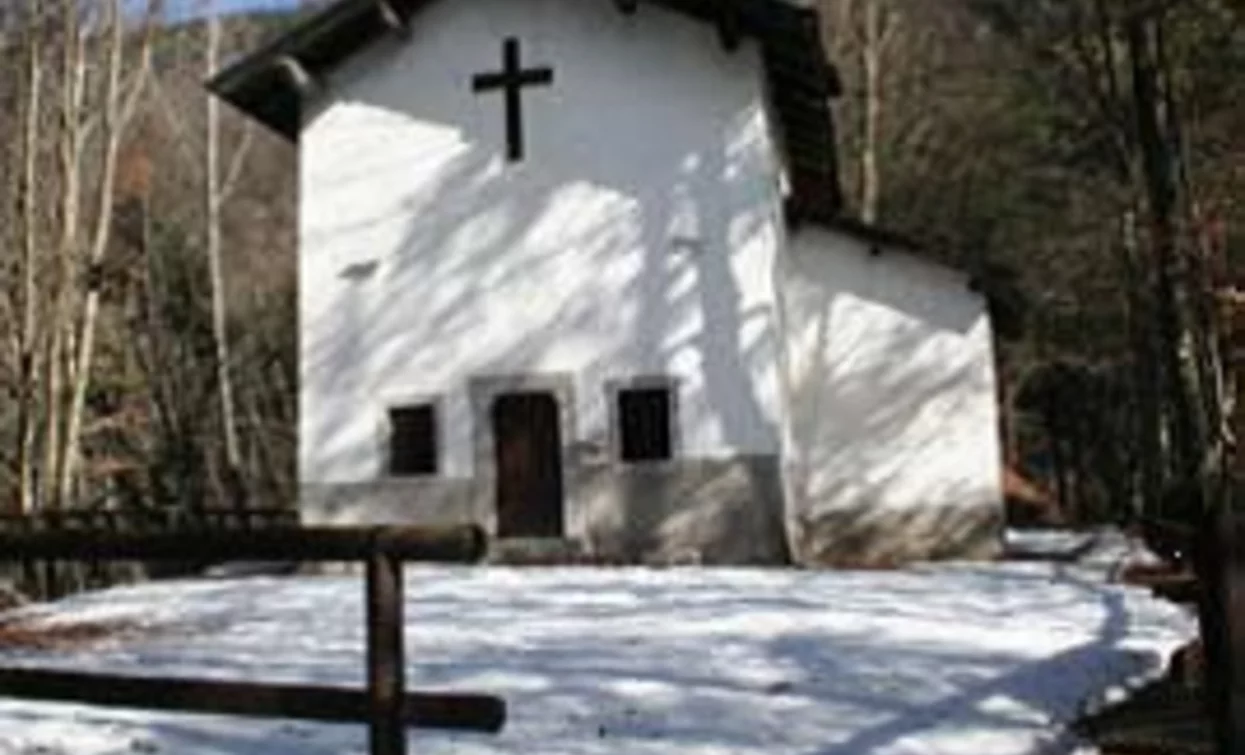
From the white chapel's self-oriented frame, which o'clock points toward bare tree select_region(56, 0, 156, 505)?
The bare tree is roughly at 3 o'clock from the white chapel.

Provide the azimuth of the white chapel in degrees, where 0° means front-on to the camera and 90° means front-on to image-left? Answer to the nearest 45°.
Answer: approximately 0°
